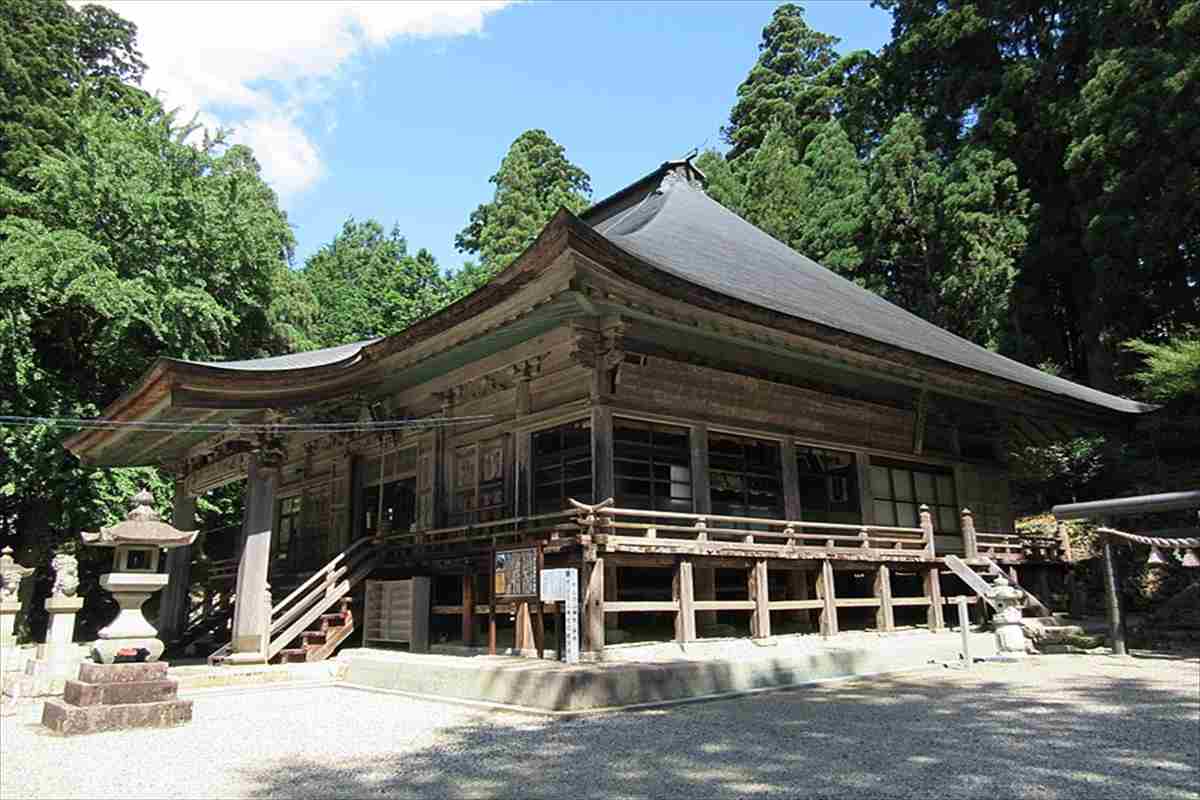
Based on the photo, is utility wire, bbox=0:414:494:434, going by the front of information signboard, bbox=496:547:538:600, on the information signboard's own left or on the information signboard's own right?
on the information signboard's own right

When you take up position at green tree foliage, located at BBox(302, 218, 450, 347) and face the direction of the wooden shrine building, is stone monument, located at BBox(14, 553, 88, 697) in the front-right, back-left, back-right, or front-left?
front-right

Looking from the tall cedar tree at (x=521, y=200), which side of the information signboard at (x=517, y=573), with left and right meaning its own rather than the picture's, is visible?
back

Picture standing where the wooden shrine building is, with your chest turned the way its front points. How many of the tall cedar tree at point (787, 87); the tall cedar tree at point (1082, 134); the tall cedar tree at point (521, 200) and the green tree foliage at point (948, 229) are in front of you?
0

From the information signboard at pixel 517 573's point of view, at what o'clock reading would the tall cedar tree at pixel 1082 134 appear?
The tall cedar tree is roughly at 8 o'clock from the information signboard.

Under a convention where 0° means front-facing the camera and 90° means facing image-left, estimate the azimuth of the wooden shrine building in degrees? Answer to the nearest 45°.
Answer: approximately 45°

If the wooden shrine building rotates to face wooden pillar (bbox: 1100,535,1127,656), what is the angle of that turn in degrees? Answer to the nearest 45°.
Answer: approximately 135° to its left

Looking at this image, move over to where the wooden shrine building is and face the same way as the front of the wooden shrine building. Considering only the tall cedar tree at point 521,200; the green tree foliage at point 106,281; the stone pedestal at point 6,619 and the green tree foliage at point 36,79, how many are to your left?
0

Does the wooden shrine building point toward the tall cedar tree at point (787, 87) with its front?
no

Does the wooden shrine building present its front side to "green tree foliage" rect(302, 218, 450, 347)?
no

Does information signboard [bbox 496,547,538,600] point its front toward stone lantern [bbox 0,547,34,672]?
no

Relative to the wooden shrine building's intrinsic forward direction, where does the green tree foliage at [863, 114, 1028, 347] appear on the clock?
The green tree foliage is roughly at 6 o'clock from the wooden shrine building.

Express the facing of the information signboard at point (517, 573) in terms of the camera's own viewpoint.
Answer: facing the viewer

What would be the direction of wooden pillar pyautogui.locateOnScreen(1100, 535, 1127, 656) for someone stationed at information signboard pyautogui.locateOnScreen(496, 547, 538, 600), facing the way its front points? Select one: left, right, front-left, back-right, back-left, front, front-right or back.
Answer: left
